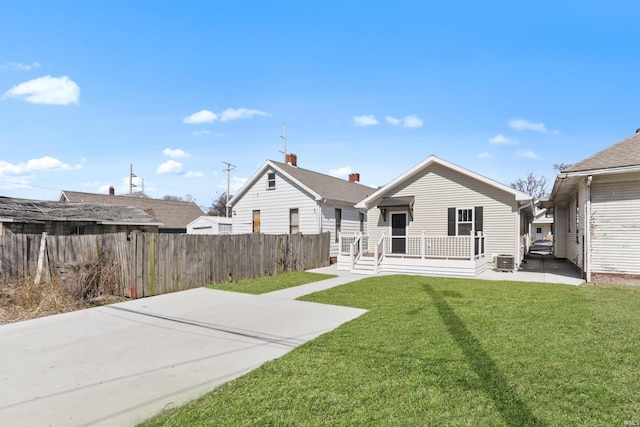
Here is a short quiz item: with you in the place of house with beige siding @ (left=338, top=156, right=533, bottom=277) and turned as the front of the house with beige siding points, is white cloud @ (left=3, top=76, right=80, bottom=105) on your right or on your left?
on your right

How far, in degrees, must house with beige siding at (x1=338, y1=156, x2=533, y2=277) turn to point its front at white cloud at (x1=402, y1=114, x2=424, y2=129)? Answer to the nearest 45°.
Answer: approximately 180°

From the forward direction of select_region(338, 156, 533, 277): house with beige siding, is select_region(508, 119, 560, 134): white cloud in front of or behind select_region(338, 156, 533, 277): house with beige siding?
behind

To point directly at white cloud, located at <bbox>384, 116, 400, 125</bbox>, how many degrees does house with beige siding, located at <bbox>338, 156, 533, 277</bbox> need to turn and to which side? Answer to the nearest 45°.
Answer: approximately 135° to its right

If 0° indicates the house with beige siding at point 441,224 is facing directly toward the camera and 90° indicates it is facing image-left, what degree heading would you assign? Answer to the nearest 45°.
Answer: approximately 0°

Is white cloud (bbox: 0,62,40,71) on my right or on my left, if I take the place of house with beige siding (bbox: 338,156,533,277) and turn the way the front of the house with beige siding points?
on my right
